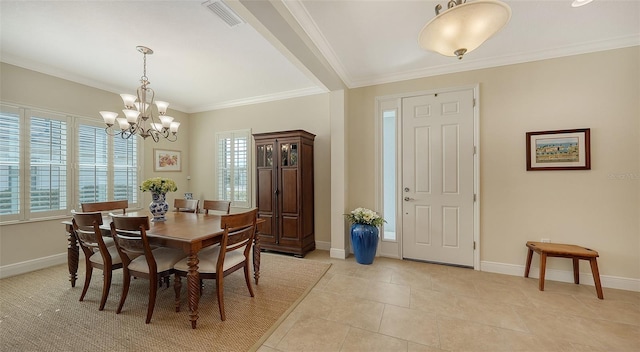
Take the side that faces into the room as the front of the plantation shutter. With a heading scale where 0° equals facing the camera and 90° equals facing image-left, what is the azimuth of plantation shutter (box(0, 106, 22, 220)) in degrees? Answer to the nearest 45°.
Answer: approximately 315°

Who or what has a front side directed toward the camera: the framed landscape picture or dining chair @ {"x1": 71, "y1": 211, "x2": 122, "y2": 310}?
the framed landscape picture

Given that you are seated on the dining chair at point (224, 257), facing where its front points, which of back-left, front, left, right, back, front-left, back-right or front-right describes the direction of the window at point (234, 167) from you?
front-right

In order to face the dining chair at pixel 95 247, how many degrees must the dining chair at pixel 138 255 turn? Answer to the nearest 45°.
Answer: approximately 90° to its left

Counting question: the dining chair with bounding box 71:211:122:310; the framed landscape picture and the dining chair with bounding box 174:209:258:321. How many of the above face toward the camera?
1

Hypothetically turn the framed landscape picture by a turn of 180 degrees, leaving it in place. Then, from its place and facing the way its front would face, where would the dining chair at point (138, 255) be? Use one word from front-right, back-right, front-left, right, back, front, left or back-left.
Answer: back-left

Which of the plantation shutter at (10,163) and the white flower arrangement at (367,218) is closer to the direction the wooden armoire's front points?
the plantation shutter

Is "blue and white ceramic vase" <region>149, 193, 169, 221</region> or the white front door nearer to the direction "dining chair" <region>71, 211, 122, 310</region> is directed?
the blue and white ceramic vase

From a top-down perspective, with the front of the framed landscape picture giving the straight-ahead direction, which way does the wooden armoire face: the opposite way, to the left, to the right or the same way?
the same way

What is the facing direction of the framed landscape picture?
toward the camera

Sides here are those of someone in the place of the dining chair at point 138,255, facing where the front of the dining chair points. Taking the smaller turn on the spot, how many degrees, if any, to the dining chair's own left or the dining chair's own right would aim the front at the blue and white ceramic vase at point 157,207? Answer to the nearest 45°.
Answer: approximately 45° to the dining chair's own left

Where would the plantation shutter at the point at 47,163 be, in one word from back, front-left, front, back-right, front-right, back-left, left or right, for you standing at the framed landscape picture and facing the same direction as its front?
front-right

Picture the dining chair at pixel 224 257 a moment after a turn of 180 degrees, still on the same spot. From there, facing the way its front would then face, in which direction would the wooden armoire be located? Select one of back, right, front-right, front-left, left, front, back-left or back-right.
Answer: left

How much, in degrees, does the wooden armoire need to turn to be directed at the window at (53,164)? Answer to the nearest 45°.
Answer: approximately 45° to its right

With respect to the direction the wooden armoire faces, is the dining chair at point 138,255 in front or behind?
in front

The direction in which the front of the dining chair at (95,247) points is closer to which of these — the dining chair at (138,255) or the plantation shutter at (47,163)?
the plantation shutter

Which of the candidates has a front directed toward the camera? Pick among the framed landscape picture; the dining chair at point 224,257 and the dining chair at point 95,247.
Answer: the framed landscape picture

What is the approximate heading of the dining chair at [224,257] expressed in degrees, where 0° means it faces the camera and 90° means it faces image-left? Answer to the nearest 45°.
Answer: approximately 135°
